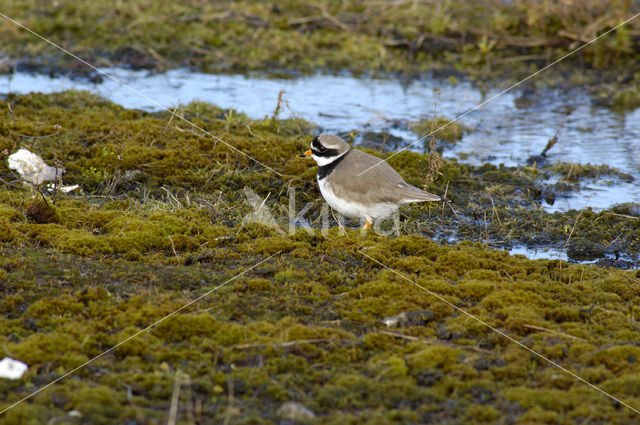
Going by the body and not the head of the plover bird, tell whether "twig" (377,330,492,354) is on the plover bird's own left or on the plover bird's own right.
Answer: on the plover bird's own left

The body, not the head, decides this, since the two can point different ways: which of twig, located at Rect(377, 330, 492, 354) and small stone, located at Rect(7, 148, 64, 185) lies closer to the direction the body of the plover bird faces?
the small stone

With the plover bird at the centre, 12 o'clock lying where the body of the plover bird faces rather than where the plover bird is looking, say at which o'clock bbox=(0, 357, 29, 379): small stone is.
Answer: The small stone is roughly at 10 o'clock from the plover bird.

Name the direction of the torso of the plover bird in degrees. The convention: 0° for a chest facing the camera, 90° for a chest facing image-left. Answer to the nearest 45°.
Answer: approximately 90°

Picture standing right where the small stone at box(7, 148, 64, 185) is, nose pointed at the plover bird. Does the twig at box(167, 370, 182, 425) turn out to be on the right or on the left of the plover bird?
right

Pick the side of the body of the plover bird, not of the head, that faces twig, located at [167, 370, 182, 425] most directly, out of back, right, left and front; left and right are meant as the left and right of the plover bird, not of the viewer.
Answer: left

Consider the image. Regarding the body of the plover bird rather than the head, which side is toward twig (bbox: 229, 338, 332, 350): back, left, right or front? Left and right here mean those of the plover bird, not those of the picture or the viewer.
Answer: left

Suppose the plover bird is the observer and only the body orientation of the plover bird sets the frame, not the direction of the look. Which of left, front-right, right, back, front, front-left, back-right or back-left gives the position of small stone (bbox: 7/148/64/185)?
front

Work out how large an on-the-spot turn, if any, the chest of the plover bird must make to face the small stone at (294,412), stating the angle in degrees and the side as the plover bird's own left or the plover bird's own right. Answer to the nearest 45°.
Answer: approximately 90° to the plover bird's own left

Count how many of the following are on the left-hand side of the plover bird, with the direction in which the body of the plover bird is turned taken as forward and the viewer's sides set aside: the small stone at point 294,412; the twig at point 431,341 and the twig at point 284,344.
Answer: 3
